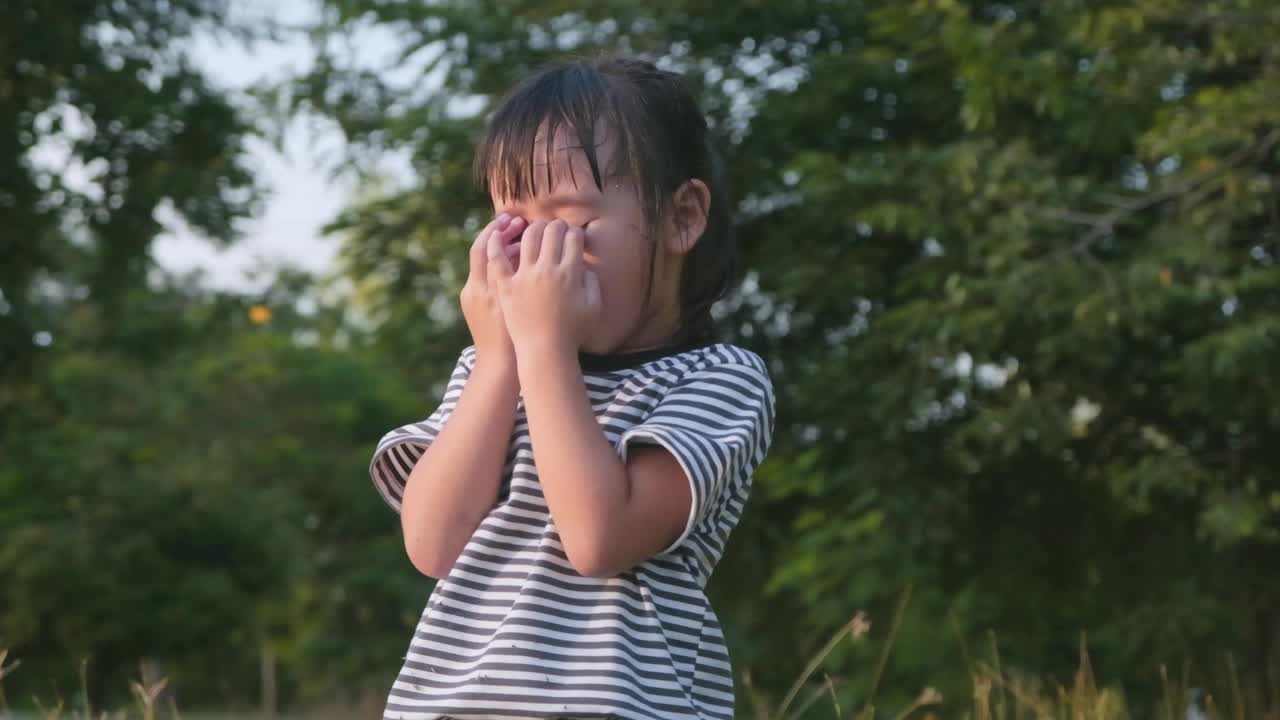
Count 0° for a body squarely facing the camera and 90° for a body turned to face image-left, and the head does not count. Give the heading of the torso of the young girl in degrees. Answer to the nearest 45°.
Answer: approximately 45°

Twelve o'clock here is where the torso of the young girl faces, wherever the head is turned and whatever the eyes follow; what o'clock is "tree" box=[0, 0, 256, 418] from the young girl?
The tree is roughly at 4 o'clock from the young girl.
